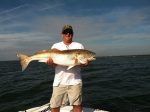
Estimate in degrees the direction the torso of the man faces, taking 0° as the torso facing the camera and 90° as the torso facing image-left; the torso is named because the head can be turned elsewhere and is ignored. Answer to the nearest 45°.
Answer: approximately 0°
